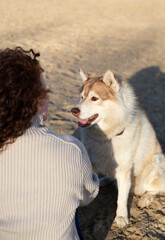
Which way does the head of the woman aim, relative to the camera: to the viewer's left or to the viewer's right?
to the viewer's right

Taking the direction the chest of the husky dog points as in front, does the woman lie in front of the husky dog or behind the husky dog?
in front

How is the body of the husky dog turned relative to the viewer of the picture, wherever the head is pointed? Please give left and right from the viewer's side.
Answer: facing the viewer and to the left of the viewer
